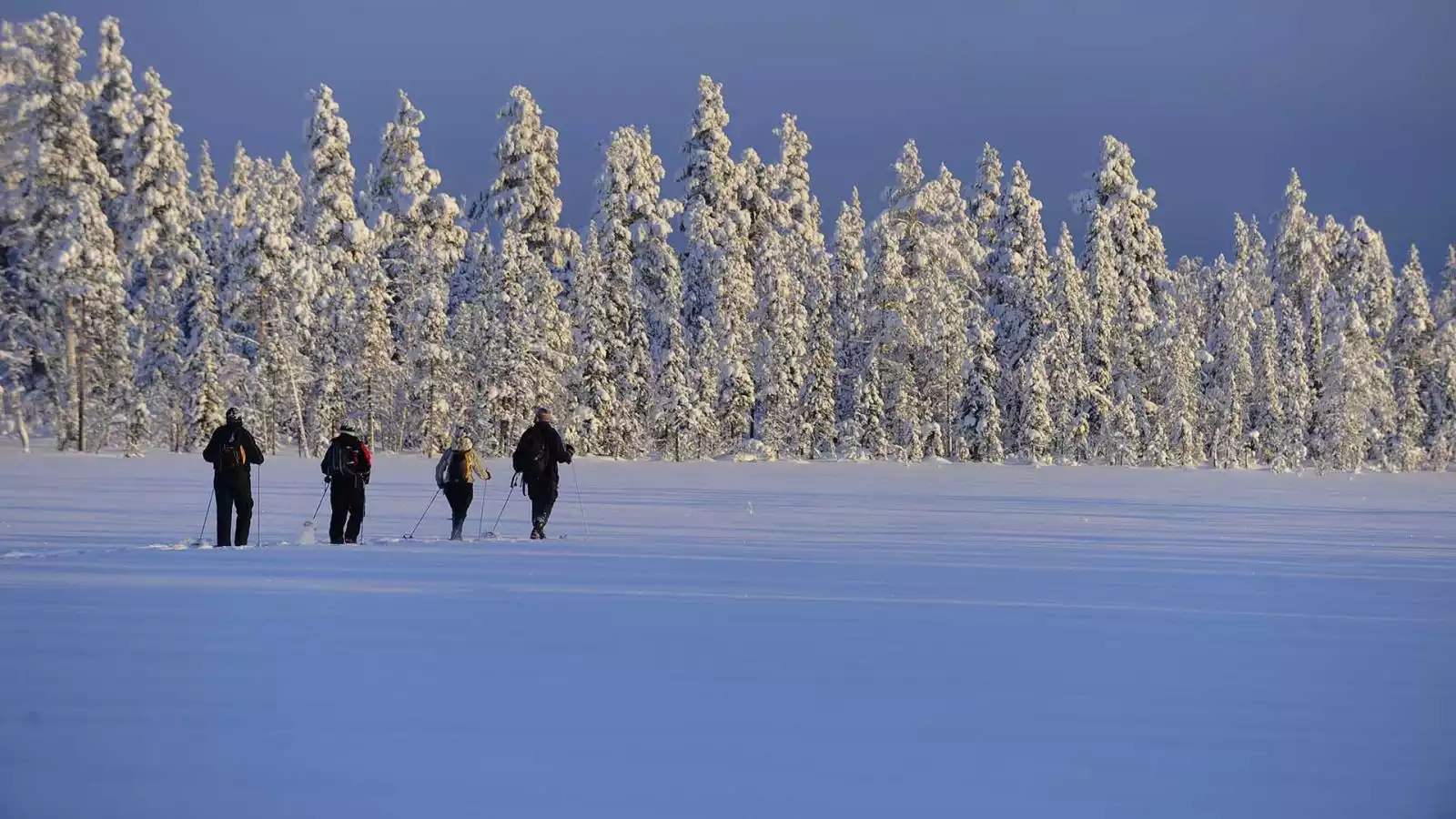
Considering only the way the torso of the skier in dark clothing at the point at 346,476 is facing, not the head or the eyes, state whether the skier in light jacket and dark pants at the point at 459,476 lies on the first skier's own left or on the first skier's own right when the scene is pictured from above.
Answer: on the first skier's own right

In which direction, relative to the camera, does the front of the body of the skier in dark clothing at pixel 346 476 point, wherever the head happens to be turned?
away from the camera

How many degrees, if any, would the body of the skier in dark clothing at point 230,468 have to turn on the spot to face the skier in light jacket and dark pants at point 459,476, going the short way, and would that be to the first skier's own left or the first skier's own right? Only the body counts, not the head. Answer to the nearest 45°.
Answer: approximately 90° to the first skier's own right

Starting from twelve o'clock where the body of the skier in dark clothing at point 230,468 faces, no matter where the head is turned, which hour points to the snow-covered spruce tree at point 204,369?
The snow-covered spruce tree is roughly at 12 o'clock from the skier in dark clothing.

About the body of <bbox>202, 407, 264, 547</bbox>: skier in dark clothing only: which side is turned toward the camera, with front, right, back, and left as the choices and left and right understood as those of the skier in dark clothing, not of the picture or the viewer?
back

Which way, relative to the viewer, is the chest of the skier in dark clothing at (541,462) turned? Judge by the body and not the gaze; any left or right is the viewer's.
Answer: facing away from the viewer and to the right of the viewer

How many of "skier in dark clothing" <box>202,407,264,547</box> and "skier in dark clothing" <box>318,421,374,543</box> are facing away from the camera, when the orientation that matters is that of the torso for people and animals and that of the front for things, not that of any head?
2

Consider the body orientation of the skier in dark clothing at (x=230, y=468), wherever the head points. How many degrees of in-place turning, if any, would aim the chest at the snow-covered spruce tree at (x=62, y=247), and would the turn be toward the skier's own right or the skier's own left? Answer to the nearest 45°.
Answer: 0° — they already face it

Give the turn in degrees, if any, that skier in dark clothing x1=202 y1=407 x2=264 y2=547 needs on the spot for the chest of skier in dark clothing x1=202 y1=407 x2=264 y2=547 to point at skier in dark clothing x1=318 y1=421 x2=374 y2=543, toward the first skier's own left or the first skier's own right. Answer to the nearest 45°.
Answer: approximately 90° to the first skier's own right

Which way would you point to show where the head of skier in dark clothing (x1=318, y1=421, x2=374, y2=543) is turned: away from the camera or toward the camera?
away from the camera
